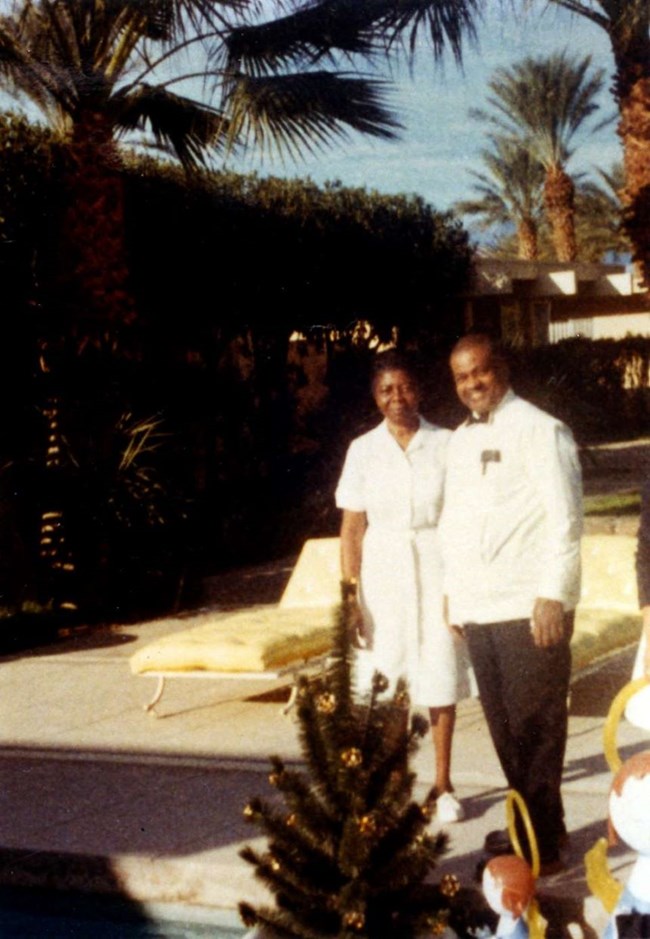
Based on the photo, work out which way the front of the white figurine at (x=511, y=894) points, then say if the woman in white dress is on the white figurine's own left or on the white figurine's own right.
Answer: on the white figurine's own right

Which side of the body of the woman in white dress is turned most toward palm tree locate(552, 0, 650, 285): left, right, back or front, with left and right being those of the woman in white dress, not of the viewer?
back

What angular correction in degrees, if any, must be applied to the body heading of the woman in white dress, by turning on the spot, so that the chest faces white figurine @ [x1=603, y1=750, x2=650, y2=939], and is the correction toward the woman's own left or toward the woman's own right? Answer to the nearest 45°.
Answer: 0° — they already face it

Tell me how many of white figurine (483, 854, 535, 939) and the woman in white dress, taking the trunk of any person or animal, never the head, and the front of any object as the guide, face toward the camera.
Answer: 1

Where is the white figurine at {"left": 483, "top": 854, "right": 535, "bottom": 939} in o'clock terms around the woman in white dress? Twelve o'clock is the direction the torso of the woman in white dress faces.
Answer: The white figurine is roughly at 12 o'clock from the woman in white dress.

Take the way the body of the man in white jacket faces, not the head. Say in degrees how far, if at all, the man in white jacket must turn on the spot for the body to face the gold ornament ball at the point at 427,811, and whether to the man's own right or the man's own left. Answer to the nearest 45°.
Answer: approximately 45° to the man's own left

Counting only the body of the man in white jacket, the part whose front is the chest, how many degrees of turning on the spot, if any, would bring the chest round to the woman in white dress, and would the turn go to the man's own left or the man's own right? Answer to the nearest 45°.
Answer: approximately 90° to the man's own right

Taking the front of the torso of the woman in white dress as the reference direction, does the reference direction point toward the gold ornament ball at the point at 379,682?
yes

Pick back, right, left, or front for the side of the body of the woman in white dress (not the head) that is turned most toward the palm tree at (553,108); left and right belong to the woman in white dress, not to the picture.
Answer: back
